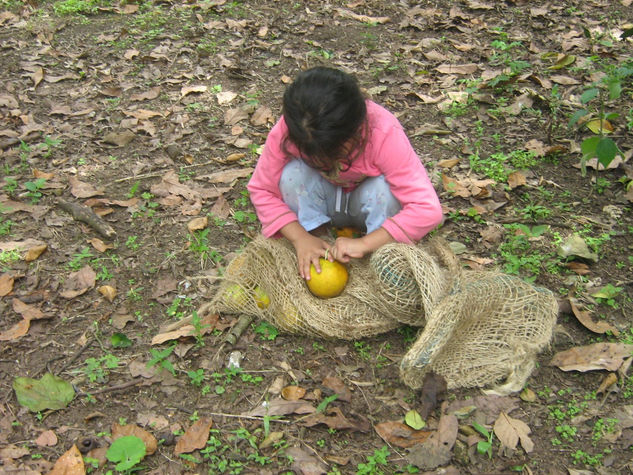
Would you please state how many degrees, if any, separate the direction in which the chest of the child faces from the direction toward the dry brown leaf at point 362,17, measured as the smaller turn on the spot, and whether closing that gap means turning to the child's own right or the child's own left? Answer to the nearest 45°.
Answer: approximately 180°

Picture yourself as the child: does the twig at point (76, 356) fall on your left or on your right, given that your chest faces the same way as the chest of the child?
on your right

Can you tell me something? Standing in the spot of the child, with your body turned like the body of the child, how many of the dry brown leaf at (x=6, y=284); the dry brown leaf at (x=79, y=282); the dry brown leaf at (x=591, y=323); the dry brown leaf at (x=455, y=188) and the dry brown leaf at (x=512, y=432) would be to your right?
2

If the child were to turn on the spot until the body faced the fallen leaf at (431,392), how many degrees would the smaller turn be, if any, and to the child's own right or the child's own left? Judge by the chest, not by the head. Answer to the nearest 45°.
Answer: approximately 45° to the child's own left

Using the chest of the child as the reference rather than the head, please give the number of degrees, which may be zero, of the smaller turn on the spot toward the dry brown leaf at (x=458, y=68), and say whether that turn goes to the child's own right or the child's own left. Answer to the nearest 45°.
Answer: approximately 180°

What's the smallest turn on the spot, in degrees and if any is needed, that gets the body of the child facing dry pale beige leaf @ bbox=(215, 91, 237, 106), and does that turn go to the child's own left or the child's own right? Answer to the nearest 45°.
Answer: approximately 135° to the child's own right

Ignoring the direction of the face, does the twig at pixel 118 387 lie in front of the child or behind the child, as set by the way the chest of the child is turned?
in front

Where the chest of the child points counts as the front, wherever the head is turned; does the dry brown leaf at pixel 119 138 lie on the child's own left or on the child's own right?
on the child's own right

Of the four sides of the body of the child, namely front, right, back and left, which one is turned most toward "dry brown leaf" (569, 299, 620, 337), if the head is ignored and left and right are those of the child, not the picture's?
left

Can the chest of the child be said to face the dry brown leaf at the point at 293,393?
yes

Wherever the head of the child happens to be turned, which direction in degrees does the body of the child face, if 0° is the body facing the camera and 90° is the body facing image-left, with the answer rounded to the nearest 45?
approximately 0°

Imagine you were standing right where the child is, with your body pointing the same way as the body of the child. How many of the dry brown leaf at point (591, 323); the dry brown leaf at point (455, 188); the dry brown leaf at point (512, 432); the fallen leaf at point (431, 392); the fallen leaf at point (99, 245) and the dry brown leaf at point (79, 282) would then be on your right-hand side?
2

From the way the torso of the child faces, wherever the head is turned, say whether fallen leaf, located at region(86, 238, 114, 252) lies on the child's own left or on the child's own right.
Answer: on the child's own right
